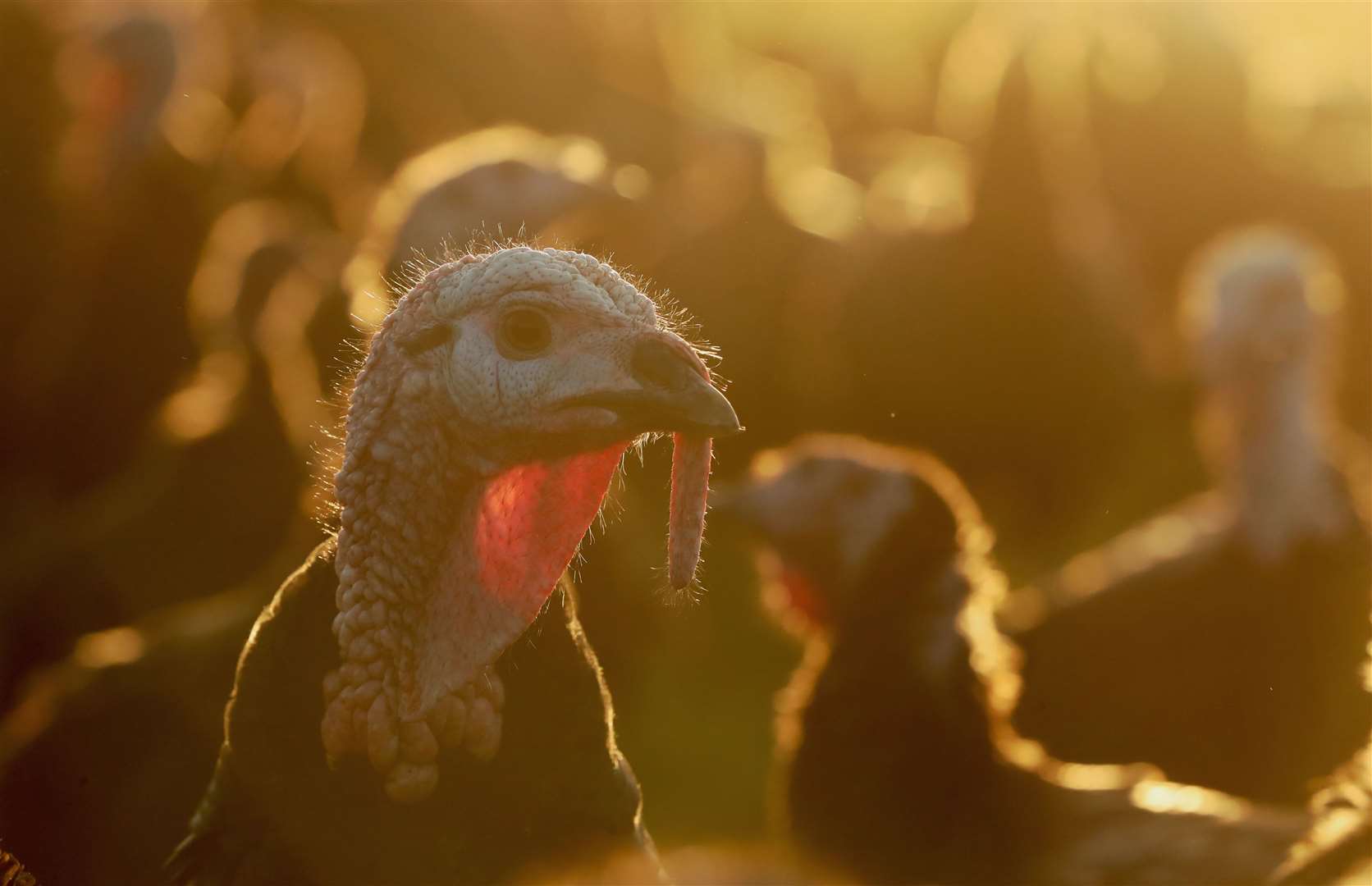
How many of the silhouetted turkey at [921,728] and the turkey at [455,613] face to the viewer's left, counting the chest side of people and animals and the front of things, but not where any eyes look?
1

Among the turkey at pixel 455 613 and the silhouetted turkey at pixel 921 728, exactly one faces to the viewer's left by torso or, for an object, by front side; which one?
the silhouetted turkey

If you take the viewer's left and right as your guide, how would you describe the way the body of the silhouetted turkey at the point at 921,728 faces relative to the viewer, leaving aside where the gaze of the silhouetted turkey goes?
facing to the left of the viewer

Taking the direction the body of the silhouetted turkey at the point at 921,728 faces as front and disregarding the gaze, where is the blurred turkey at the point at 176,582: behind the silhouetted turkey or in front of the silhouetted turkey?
in front

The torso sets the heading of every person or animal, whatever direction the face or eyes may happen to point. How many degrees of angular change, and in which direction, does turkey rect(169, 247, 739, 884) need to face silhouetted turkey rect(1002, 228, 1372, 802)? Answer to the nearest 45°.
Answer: approximately 90° to its left

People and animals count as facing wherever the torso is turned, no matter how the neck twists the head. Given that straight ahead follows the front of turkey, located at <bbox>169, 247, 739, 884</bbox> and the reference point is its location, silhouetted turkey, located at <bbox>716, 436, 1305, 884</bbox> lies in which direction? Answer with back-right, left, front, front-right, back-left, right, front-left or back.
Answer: left

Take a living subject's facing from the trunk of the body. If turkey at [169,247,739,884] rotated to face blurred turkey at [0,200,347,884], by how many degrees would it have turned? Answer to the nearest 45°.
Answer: approximately 180°

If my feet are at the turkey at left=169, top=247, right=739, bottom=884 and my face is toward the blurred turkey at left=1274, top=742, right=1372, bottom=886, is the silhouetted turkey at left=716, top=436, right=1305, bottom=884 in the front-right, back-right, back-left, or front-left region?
front-left

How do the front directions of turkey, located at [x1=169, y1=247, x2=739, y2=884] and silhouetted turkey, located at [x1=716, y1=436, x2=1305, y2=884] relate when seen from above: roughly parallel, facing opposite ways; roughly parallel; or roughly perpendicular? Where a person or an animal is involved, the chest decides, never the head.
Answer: roughly parallel, facing opposite ways

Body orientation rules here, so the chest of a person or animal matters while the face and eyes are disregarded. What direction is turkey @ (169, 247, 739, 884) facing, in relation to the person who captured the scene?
facing the viewer and to the right of the viewer
